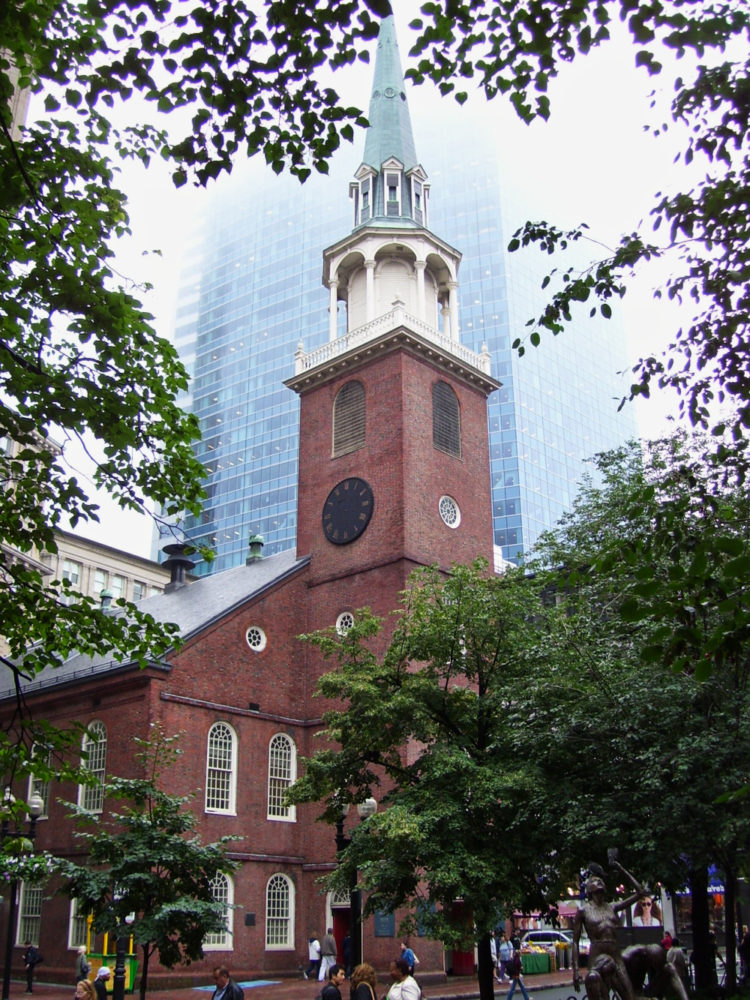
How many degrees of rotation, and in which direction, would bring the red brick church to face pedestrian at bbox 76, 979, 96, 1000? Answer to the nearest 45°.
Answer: approximately 45° to its right

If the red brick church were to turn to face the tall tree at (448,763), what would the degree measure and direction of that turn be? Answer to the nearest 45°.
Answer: approximately 45° to its right

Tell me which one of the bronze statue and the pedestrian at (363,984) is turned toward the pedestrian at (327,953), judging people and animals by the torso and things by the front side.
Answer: the pedestrian at (363,984)

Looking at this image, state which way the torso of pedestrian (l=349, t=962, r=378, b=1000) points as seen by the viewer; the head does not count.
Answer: away from the camera

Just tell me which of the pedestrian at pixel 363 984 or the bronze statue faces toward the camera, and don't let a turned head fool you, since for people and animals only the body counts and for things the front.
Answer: the bronze statue

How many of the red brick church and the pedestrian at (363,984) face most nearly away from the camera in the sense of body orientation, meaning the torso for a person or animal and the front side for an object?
1

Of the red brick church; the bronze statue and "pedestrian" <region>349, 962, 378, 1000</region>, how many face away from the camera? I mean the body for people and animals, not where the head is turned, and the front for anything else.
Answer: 1

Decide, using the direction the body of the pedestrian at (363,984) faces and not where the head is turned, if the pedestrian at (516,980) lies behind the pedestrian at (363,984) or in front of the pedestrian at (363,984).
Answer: in front

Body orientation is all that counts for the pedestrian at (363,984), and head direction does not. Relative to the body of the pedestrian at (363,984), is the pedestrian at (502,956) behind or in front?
in front

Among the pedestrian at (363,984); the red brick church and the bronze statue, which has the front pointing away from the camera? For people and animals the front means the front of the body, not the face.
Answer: the pedestrian

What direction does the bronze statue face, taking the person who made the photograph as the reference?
facing the viewer

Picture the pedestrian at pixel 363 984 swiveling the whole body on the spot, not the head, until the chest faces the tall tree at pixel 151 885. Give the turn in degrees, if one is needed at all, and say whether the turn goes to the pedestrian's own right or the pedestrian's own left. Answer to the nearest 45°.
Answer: approximately 45° to the pedestrian's own left

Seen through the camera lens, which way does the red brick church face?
facing the viewer and to the right of the viewer
